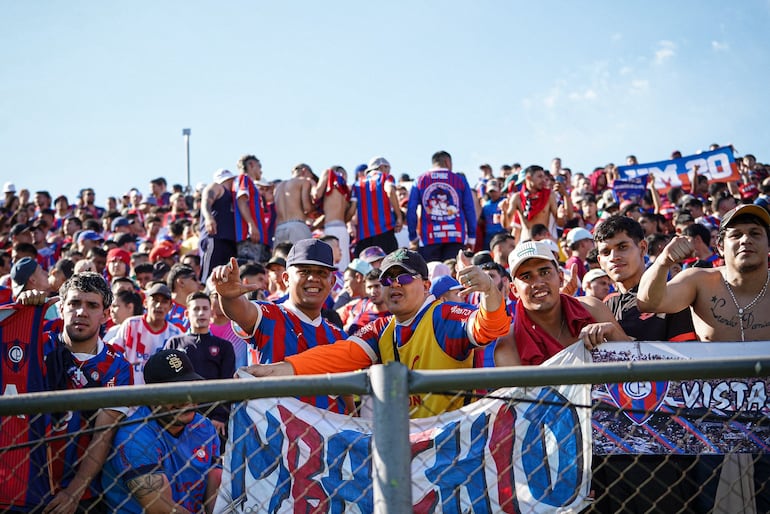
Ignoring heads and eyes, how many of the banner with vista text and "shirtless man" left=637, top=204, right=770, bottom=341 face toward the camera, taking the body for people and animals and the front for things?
2

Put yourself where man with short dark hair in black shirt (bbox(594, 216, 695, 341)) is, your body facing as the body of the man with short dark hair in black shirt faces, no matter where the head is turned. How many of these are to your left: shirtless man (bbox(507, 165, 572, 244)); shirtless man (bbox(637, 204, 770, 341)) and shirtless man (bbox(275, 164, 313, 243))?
1

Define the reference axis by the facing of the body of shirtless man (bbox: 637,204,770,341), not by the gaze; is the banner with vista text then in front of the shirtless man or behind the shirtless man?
in front

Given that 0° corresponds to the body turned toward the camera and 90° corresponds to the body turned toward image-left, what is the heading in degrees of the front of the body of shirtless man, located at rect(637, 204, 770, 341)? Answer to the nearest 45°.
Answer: approximately 0°

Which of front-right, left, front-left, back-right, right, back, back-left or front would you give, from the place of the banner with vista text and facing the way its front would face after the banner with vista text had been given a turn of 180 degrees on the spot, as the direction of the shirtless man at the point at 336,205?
front-left

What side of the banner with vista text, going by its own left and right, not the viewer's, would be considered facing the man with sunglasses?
right

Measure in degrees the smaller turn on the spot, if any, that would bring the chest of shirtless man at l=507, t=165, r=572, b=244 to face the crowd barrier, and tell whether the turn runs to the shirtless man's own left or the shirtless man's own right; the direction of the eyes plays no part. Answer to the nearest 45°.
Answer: approximately 45° to the shirtless man's own right

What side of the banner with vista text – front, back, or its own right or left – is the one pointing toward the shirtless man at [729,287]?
back

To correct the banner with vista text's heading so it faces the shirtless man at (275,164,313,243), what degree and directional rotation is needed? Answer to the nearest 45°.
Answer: approximately 135° to its right

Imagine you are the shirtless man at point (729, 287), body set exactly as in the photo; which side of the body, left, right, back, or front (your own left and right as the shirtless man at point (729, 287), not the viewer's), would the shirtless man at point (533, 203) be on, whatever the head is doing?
back

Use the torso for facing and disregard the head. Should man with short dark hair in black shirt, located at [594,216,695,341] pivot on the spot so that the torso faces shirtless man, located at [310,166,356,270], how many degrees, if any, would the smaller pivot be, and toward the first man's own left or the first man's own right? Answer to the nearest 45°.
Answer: approximately 90° to the first man's own right

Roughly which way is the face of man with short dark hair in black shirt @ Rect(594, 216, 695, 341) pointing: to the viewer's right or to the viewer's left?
to the viewer's left

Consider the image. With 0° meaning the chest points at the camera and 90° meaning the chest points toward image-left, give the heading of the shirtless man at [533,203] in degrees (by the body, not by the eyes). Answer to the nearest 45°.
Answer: approximately 315°

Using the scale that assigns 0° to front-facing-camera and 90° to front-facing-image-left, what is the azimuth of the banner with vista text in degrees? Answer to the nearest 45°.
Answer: approximately 0°
